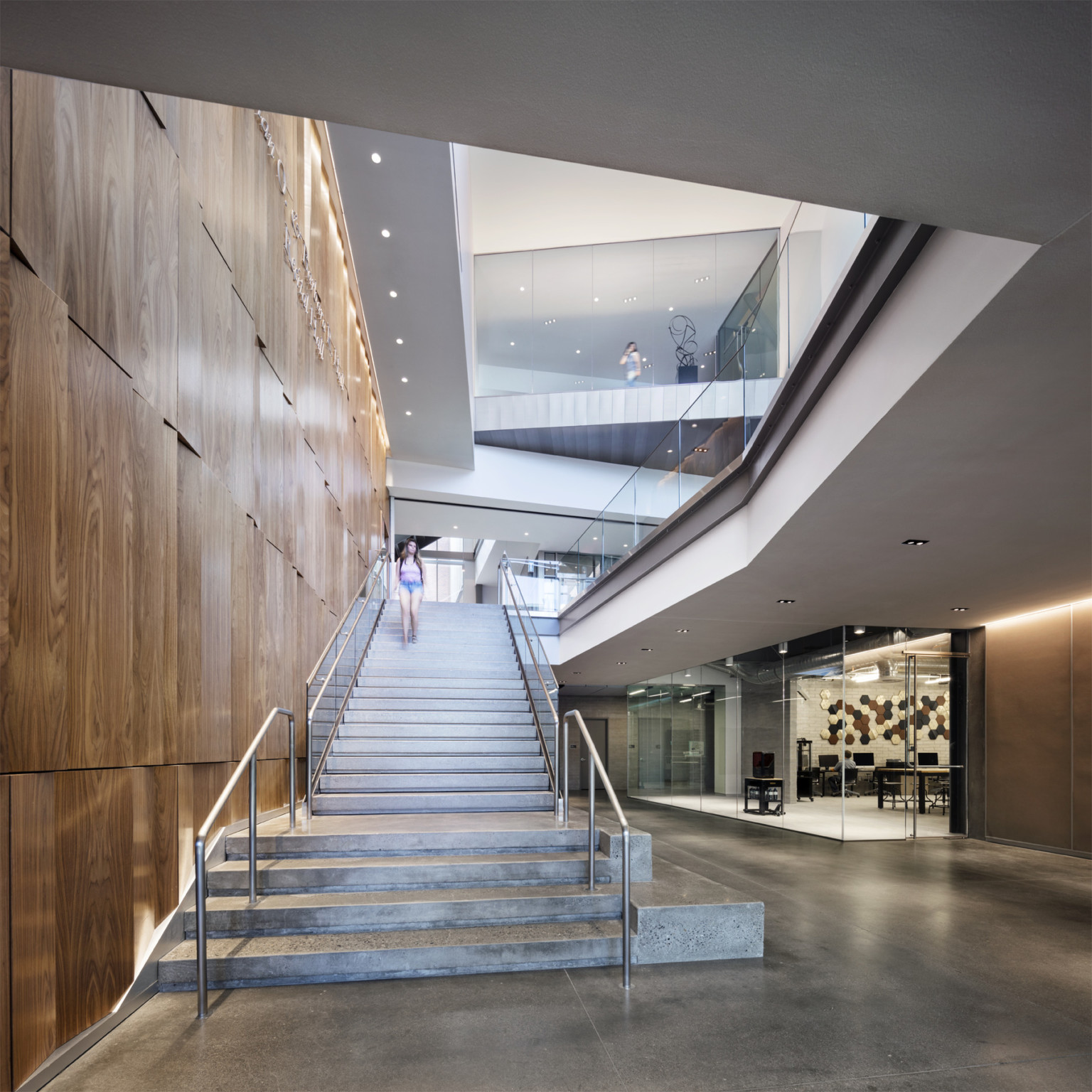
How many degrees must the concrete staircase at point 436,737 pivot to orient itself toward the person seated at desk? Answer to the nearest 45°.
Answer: approximately 135° to its left

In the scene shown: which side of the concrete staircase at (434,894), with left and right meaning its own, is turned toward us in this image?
front

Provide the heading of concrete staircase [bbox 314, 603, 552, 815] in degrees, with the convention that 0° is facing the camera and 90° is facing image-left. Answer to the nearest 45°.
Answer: approximately 0°
